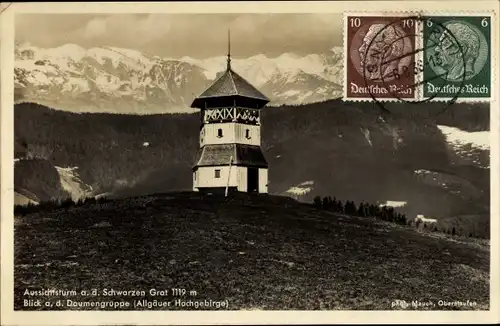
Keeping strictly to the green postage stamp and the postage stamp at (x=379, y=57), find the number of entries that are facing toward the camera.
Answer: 2

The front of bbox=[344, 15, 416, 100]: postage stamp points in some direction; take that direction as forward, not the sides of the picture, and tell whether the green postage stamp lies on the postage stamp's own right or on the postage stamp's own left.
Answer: on the postage stamp's own left

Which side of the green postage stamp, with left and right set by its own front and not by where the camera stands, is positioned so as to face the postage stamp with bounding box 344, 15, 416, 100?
right
